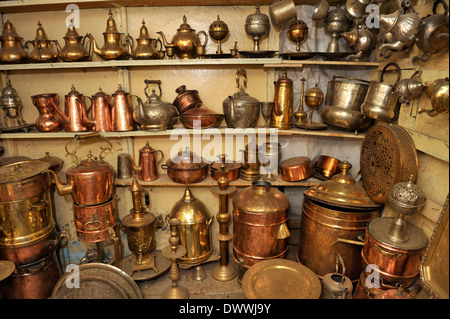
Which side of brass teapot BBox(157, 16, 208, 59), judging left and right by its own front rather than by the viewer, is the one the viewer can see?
left

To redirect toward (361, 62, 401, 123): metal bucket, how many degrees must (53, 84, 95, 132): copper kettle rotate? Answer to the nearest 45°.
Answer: approximately 135° to its left

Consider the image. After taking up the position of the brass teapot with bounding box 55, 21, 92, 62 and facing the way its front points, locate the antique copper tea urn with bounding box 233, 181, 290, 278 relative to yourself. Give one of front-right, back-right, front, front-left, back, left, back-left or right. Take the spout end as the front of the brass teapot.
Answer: back-left

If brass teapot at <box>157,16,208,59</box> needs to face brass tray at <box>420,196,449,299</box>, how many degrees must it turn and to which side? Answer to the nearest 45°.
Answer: approximately 135° to its left

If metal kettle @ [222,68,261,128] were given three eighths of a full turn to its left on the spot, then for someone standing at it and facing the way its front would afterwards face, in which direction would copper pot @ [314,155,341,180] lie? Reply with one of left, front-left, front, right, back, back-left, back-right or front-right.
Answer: front

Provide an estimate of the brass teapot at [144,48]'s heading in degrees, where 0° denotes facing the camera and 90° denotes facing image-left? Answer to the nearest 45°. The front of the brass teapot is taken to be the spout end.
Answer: approximately 90°

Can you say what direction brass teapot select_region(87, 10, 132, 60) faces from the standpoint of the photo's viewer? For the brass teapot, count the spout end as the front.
facing to the left of the viewer
